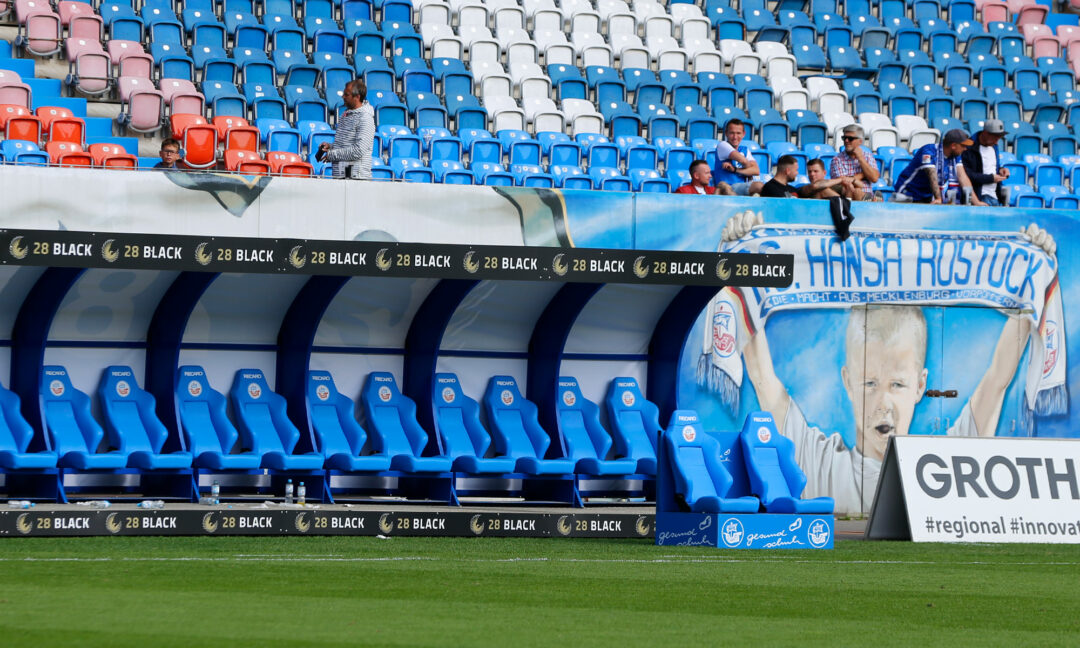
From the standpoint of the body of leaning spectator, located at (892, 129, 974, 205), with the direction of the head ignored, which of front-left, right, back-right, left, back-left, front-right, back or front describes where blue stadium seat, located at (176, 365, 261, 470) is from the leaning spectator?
right

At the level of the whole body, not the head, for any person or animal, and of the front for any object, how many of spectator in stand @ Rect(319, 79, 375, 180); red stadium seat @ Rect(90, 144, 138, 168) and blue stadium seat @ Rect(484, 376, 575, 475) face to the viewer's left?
1

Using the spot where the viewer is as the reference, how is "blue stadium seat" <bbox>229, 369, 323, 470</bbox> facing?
facing the viewer and to the right of the viewer

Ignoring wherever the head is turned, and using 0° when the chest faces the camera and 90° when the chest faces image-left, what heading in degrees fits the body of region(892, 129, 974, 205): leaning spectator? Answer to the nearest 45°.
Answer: approximately 315°

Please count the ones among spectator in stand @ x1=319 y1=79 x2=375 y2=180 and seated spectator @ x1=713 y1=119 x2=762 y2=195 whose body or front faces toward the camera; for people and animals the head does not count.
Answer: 1

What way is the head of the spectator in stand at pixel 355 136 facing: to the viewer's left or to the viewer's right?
to the viewer's left

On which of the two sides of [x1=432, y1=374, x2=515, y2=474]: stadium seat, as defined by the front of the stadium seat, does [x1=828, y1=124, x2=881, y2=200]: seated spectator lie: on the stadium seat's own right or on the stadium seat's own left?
on the stadium seat's own left

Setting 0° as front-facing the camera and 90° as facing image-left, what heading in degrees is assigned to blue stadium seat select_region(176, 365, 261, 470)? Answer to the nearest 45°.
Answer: approximately 315°
